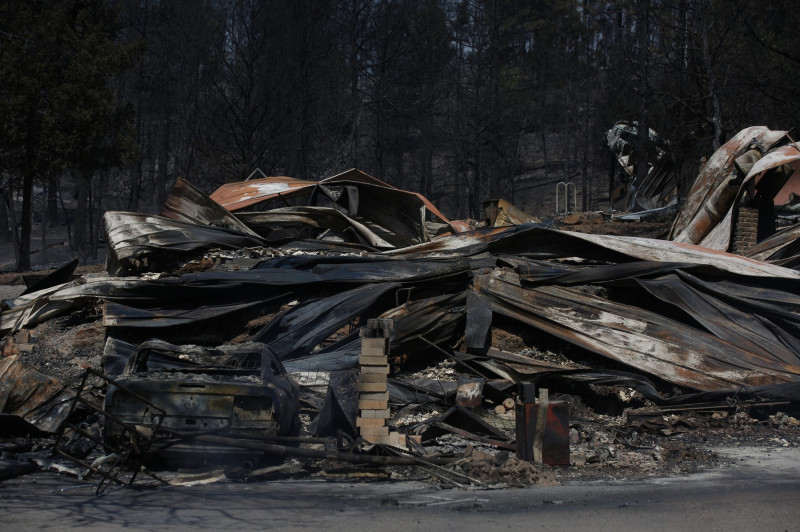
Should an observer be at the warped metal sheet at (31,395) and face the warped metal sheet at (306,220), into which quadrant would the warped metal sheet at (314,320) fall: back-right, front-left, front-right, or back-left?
front-right

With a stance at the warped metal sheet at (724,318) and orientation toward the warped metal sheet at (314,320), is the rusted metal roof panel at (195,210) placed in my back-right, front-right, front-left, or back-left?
front-right

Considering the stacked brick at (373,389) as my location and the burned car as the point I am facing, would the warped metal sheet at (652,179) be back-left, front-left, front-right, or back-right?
back-right

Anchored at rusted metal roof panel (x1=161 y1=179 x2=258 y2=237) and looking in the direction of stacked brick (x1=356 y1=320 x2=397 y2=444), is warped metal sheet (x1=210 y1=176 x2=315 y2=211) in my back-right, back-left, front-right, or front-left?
back-left

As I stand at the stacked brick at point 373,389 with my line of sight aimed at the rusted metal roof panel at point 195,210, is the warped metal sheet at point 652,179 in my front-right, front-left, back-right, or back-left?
front-right

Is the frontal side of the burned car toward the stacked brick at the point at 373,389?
no
